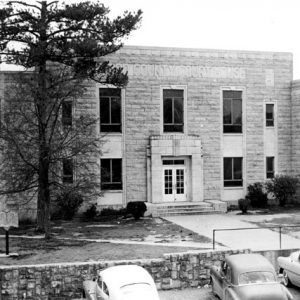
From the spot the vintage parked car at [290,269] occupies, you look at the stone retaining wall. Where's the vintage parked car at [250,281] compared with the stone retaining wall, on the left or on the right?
left

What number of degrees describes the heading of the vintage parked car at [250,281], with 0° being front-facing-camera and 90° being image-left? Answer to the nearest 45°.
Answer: approximately 135°

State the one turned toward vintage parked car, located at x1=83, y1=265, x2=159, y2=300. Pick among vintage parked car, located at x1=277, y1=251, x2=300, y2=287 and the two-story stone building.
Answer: the two-story stone building

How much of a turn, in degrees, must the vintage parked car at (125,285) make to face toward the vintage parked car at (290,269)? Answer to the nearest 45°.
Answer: approximately 90° to its right

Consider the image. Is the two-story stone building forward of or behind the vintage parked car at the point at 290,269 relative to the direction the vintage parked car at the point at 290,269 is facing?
forward

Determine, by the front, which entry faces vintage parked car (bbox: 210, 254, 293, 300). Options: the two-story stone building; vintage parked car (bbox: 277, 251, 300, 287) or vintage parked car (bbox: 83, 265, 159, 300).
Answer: the two-story stone building

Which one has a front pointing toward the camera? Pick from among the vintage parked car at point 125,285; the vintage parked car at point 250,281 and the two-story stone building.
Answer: the two-story stone building

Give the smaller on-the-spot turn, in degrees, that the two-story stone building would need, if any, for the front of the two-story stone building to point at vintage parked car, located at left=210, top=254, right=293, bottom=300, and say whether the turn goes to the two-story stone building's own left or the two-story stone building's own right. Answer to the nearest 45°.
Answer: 0° — it already faces it

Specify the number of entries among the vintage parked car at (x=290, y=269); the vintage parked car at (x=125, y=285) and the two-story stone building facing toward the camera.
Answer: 1

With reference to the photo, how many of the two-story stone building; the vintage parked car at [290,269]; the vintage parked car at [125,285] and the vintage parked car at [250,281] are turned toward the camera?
1

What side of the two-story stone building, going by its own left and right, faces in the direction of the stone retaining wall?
front

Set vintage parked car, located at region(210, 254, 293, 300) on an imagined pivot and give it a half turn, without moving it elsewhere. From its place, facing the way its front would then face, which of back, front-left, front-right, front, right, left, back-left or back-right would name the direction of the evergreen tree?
back

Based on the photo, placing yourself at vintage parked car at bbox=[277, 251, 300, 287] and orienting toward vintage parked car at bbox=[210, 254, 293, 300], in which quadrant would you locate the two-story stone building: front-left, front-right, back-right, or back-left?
back-right

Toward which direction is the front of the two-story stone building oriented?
toward the camera

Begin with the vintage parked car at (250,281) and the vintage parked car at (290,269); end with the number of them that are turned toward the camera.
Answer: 0

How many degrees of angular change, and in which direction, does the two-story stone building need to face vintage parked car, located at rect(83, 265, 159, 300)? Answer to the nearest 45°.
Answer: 0° — it already faces it
